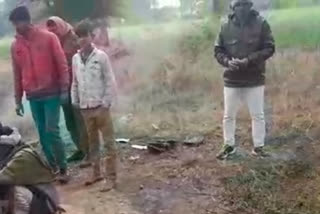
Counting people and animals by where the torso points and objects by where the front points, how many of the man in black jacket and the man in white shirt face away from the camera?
0

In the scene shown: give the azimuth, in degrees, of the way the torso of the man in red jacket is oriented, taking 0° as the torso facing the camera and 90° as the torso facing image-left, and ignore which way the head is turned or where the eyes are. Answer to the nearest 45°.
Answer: approximately 45°

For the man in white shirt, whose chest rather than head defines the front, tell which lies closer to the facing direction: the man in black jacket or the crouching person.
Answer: the crouching person

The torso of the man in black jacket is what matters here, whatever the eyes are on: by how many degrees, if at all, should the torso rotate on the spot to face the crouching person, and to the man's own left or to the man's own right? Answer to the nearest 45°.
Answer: approximately 45° to the man's own right

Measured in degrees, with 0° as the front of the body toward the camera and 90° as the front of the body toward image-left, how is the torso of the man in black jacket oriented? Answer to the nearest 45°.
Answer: approximately 0°

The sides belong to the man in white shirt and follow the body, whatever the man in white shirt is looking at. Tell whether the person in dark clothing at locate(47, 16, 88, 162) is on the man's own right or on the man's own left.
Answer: on the man's own right

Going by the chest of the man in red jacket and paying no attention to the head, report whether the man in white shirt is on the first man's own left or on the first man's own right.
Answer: on the first man's own left

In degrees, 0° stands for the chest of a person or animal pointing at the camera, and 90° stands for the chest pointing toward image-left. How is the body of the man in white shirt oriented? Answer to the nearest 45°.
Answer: approximately 45°

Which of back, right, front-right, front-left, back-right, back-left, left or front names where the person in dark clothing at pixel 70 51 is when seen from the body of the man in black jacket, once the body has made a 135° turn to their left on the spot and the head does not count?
back-left
